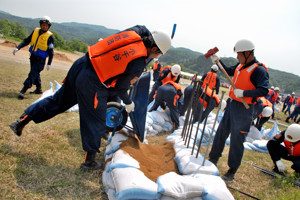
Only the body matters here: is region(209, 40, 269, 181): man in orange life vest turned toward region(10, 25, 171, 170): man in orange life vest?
yes

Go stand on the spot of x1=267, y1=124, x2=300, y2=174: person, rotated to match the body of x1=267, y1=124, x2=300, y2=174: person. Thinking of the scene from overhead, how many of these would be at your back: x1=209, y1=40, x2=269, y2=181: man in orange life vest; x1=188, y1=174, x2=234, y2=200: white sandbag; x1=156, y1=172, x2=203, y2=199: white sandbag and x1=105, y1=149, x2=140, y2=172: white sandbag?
0

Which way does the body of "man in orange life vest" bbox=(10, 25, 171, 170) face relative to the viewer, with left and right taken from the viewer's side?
facing away from the viewer and to the right of the viewer

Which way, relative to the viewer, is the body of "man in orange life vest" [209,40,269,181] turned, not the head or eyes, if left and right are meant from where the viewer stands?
facing the viewer and to the left of the viewer

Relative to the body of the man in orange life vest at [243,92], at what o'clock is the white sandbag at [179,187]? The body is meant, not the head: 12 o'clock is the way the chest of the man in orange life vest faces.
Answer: The white sandbag is roughly at 11 o'clock from the man in orange life vest.

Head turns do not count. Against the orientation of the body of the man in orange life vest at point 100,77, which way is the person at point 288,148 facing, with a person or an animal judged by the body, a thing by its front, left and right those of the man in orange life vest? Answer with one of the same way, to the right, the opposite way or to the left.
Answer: the opposite way

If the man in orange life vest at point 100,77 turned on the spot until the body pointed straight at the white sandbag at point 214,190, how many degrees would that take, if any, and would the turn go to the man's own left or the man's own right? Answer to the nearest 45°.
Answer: approximately 90° to the man's own right

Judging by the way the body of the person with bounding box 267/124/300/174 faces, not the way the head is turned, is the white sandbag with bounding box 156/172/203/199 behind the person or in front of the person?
in front

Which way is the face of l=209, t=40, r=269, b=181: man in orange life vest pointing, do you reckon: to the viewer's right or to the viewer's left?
to the viewer's left

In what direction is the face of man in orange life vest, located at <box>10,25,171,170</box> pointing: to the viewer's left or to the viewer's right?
to the viewer's right

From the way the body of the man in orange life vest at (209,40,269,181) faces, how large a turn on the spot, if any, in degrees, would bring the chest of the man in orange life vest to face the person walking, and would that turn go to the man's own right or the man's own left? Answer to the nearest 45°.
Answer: approximately 45° to the man's own right
